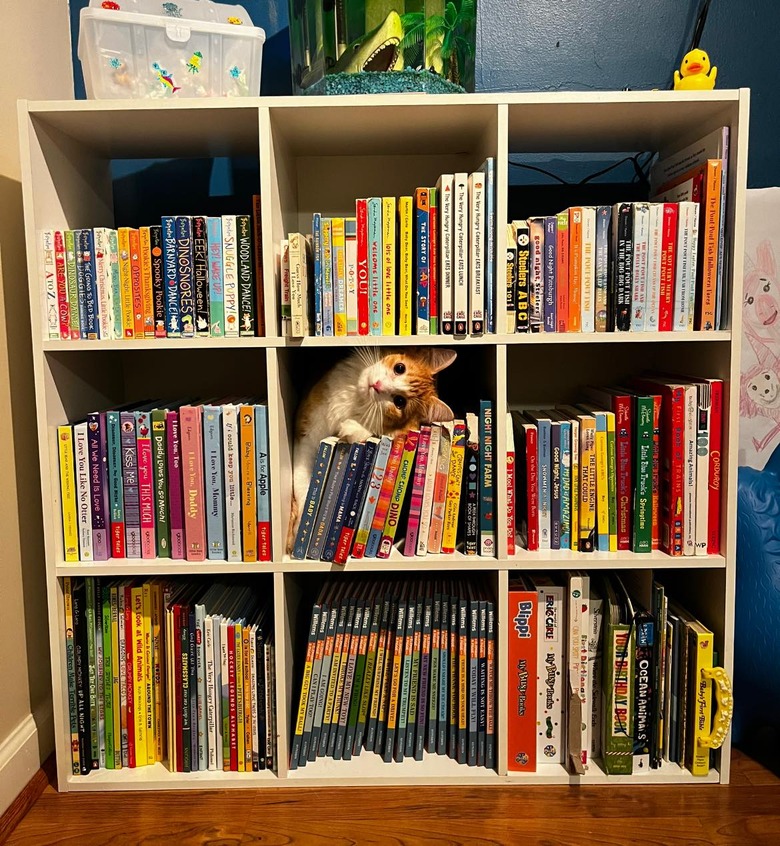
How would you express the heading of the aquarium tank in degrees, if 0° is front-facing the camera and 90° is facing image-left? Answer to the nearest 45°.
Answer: approximately 0°

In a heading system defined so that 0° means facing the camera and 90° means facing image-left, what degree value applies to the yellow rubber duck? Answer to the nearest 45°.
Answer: approximately 0°

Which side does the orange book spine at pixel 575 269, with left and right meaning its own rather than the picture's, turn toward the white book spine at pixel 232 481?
right

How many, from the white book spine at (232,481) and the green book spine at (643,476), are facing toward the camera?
2
